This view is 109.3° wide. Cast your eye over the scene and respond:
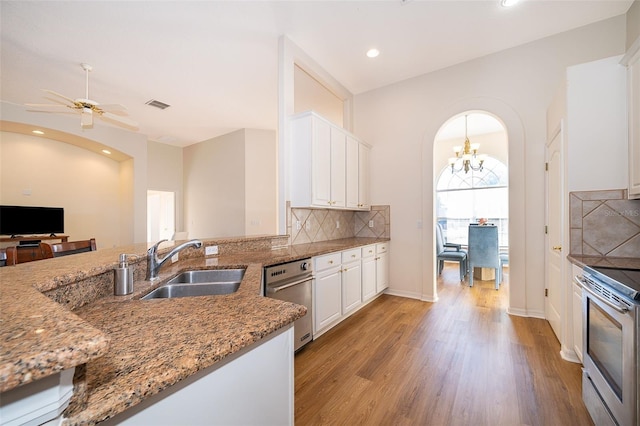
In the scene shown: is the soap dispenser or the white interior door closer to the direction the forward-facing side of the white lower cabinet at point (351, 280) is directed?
the white interior door

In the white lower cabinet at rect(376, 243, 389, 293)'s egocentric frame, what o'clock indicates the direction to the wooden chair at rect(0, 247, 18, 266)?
The wooden chair is roughly at 5 o'clock from the white lower cabinet.

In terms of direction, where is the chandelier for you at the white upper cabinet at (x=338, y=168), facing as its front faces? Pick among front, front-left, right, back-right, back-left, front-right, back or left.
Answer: left

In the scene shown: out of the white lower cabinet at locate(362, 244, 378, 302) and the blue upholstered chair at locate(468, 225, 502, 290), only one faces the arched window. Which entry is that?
the blue upholstered chair

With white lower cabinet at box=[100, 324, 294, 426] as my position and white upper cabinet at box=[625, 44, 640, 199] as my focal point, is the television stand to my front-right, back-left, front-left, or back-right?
back-left

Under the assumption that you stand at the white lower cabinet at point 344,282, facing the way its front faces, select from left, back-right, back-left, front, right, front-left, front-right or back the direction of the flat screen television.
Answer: back-right

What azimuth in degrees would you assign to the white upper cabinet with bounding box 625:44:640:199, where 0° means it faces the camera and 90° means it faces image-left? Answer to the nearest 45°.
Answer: approximately 90°

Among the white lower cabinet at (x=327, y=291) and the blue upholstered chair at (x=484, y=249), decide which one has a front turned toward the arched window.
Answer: the blue upholstered chair

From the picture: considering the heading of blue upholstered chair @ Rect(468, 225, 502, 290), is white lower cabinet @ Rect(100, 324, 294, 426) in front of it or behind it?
behind

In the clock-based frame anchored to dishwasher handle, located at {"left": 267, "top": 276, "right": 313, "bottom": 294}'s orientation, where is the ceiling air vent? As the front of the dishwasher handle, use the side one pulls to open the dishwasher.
The ceiling air vent is roughly at 6 o'clock from the dishwasher handle.

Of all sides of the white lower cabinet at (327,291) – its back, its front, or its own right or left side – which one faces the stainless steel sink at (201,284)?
right

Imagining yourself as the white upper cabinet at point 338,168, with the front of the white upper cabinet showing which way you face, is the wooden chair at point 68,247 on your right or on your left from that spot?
on your right
